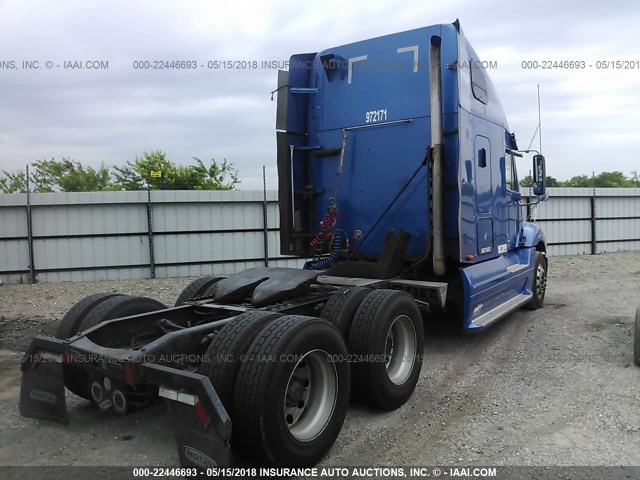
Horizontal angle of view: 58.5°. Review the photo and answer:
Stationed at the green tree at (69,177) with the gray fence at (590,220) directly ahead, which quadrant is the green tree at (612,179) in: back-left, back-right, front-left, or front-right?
front-left

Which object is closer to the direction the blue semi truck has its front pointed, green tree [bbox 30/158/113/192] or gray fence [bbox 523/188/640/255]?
the gray fence

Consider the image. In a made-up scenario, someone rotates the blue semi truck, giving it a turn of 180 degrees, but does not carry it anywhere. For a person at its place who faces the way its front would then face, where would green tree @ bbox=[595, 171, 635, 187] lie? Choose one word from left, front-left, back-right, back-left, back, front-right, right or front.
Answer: back

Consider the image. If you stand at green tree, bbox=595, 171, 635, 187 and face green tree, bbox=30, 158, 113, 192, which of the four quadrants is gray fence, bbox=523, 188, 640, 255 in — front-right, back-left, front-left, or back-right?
front-left

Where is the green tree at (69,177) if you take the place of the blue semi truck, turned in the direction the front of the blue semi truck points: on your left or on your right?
on your left

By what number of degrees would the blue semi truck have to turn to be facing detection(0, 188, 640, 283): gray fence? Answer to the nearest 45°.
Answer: approximately 90° to its left

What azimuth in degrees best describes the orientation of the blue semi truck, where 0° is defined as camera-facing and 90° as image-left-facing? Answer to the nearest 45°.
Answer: approximately 225°

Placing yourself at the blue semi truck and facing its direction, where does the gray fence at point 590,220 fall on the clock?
The gray fence is roughly at 12 o'clock from the blue semi truck.
